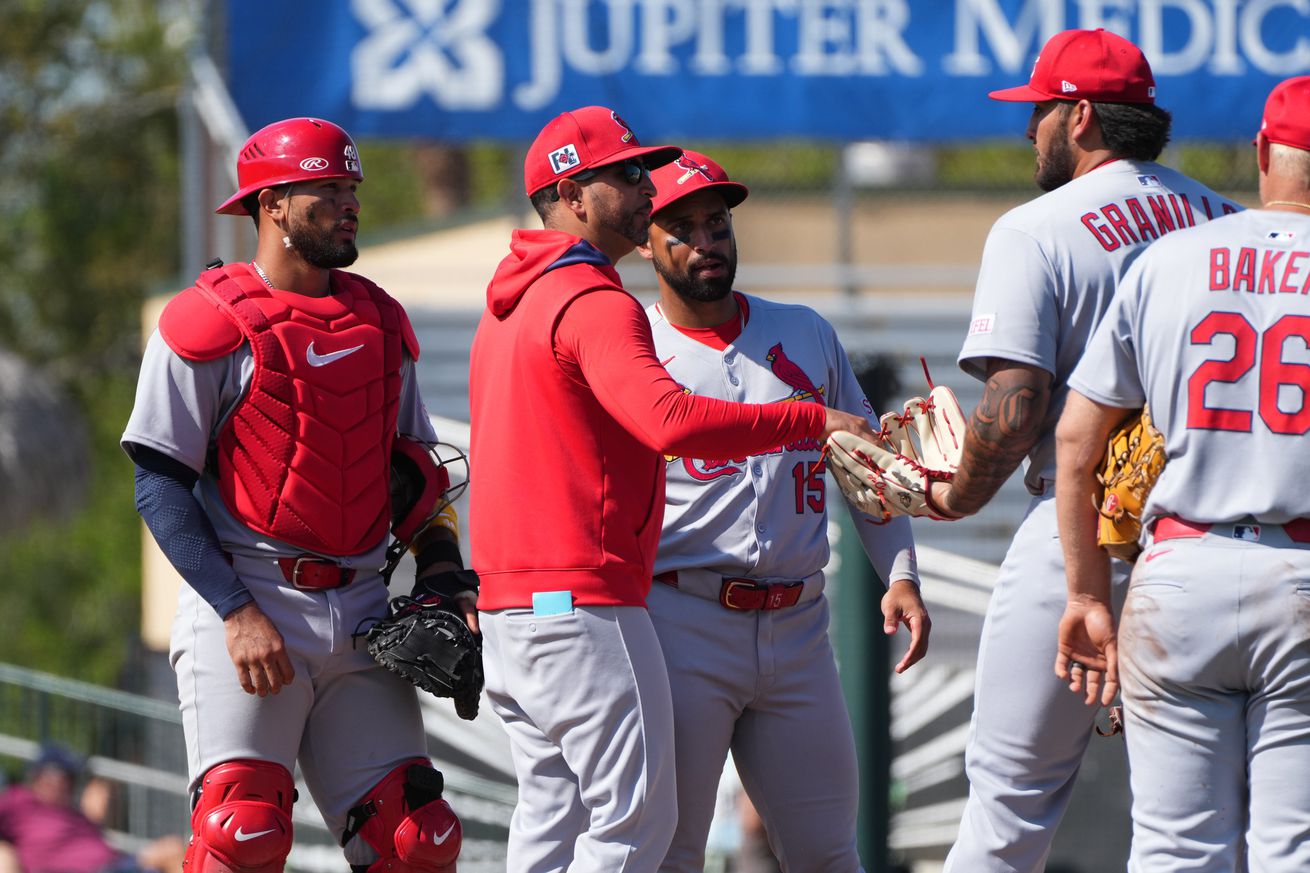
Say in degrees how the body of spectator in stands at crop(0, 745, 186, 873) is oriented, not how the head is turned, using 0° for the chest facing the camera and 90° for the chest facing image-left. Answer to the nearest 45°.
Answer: approximately 315°
